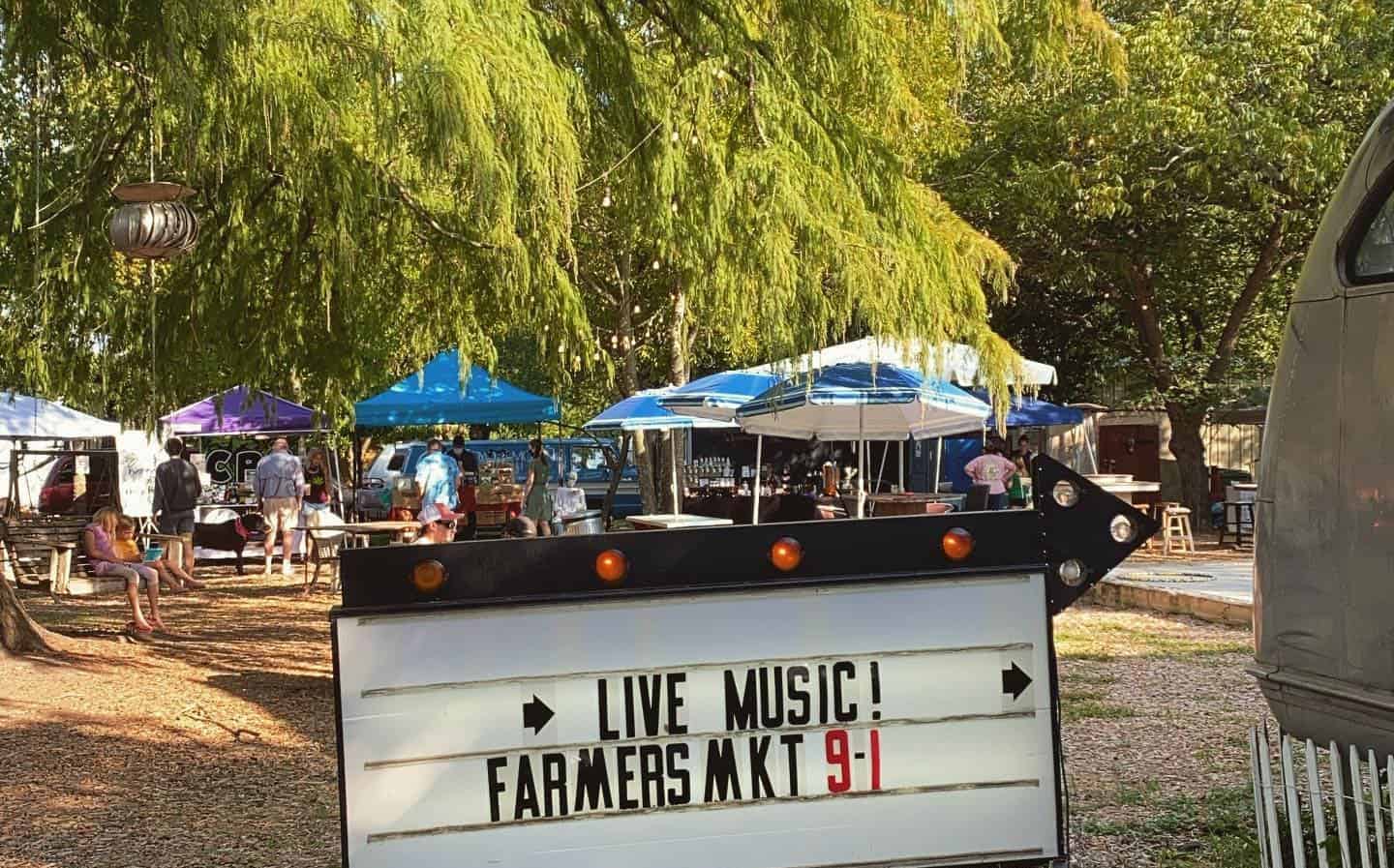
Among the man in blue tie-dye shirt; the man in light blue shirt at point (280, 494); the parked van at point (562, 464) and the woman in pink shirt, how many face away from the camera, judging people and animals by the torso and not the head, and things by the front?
3

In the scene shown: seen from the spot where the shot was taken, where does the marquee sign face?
facing the viewer

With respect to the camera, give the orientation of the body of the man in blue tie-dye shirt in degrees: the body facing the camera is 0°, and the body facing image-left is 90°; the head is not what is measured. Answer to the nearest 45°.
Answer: approximately 180°

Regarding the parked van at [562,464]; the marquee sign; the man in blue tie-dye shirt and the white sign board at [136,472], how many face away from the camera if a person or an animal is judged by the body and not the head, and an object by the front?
1

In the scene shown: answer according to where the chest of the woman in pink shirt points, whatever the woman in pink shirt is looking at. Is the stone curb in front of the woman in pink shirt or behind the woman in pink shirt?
behind

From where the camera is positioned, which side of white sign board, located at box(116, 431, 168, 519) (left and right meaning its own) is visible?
front

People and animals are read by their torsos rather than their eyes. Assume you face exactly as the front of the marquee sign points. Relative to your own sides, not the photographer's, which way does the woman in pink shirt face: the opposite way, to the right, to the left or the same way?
the opposite way

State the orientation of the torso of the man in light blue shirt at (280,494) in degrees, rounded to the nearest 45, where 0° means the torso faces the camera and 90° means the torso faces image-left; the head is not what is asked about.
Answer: approximately 180°

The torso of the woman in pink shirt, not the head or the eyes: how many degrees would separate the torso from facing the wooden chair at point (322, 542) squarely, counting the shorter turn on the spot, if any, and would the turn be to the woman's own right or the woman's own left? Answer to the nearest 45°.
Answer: approximately 90° to the woman's own left

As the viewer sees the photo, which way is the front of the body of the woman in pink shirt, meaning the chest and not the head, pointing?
away from the camera

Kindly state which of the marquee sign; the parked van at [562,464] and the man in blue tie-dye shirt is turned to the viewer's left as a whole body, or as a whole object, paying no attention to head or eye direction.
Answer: the parked van

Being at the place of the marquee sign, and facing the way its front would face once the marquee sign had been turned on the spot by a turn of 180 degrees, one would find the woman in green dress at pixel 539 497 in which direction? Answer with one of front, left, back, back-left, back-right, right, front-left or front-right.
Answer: front

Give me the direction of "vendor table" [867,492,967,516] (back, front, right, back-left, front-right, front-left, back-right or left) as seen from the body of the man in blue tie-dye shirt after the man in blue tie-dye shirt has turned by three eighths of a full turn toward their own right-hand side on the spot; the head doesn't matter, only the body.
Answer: front-left

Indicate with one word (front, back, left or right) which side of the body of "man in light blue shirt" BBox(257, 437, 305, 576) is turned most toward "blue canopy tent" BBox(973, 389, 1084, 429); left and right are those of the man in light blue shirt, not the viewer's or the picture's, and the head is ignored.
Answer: right

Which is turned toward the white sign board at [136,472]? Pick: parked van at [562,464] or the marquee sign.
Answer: the parked van

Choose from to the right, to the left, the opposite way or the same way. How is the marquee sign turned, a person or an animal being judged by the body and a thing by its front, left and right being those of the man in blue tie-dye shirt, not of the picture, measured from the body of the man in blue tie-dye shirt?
the opposite way
